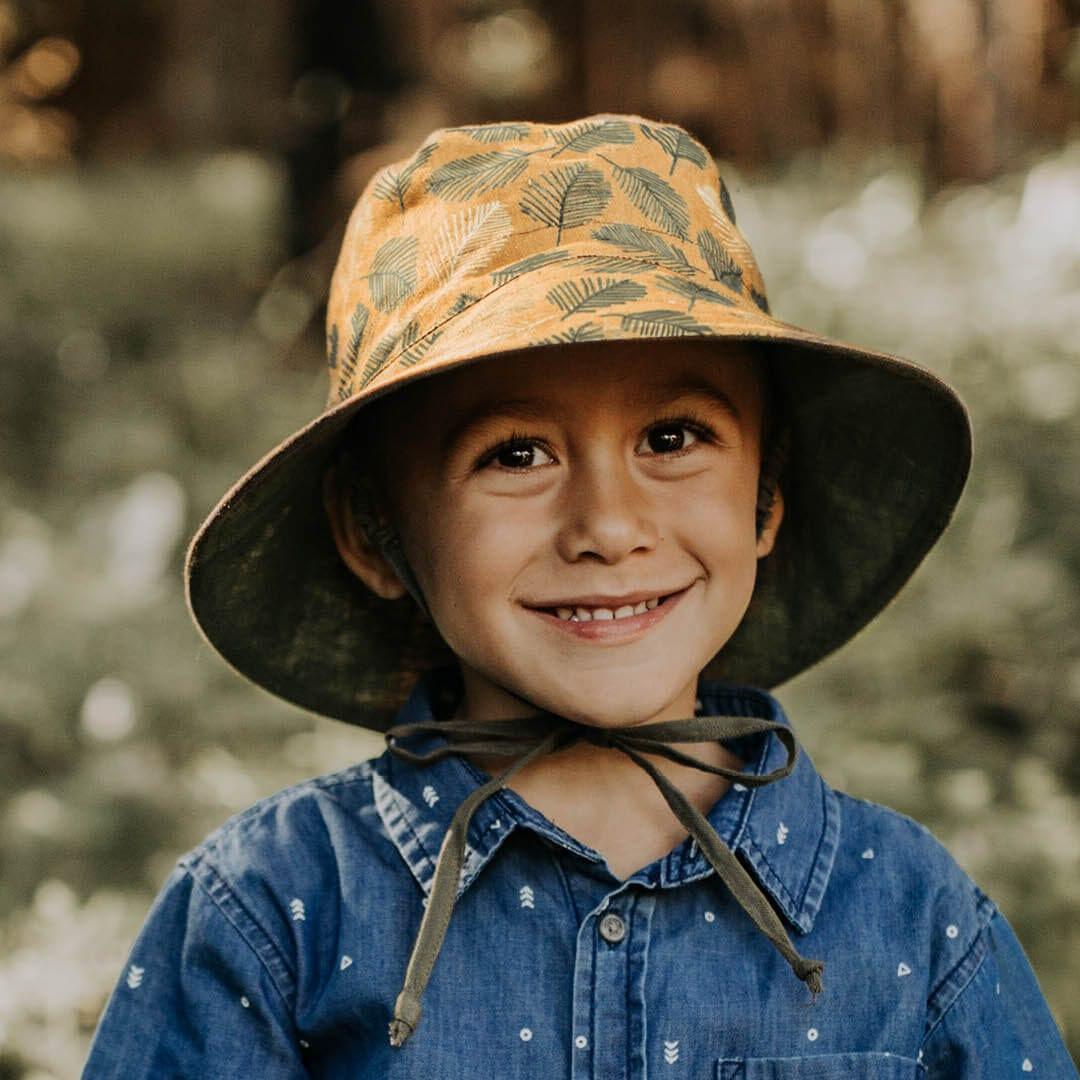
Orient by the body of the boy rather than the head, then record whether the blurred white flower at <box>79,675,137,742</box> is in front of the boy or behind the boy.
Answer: behind

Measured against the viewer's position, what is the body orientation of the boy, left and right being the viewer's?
facing the viewer
